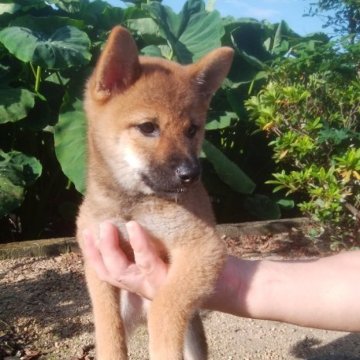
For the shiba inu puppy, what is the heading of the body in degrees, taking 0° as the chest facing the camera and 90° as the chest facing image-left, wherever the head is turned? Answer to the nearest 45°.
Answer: approximately 0°

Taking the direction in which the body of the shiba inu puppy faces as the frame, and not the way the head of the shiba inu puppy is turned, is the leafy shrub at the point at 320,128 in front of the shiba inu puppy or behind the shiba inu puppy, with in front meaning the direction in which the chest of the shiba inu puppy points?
behind

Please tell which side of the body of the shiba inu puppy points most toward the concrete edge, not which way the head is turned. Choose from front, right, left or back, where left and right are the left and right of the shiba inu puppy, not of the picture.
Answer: back
